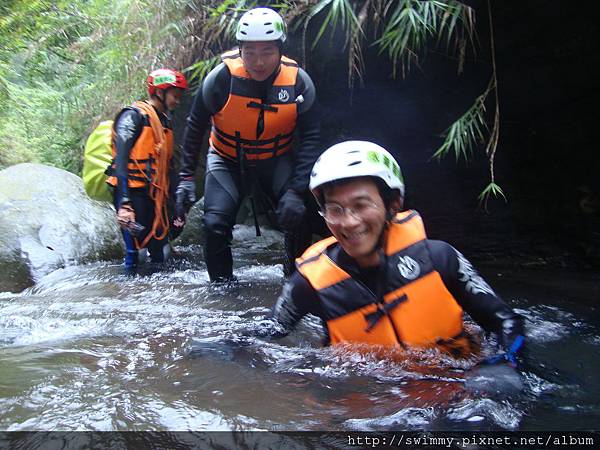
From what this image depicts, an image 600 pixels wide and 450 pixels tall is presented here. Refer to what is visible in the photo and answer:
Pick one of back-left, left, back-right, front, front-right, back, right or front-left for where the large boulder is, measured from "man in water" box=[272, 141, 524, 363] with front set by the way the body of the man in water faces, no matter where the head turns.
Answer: back-right

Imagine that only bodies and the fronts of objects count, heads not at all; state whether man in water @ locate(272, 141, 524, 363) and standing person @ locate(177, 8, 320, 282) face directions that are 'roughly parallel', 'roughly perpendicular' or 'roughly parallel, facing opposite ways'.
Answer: roughly parallel

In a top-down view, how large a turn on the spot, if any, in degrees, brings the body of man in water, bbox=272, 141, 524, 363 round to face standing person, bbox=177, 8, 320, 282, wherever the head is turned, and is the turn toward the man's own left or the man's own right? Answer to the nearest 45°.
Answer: approximately 135° to the man's own right

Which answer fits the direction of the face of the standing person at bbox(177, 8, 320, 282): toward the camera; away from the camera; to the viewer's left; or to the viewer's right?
toward the camera

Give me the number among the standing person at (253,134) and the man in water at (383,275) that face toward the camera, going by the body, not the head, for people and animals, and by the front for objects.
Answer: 2

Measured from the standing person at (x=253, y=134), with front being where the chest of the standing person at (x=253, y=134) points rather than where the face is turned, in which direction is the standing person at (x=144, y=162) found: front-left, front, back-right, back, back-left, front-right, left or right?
back-right

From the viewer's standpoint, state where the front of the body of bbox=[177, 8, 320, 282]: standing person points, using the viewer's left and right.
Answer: facing the viewer

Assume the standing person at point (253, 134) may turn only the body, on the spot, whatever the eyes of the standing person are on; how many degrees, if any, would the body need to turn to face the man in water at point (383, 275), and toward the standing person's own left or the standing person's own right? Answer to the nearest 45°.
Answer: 0° — they already face them

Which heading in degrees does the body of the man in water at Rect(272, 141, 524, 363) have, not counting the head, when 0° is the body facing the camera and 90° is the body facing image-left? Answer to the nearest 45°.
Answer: approximately 0°

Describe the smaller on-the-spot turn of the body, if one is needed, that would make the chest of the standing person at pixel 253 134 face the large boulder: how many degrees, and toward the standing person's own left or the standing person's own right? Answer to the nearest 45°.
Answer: approximately 135° to the standing person's own right

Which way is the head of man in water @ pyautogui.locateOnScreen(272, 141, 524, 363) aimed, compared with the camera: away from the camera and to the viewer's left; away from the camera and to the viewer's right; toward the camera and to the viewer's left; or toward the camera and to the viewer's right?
toward the camera and to the viewer's left

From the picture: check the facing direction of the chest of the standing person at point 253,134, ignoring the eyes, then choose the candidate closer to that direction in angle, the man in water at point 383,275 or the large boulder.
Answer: the man in water
